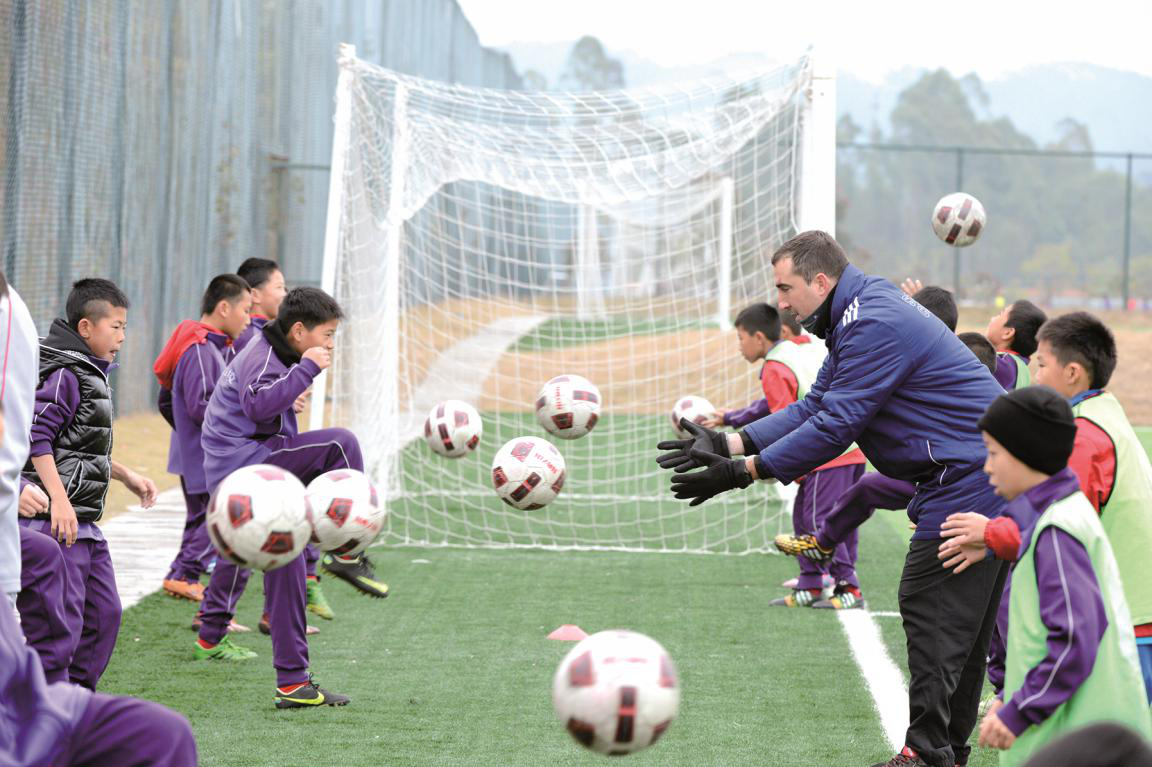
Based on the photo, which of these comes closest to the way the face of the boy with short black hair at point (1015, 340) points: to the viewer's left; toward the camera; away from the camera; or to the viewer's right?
to the viewer's left

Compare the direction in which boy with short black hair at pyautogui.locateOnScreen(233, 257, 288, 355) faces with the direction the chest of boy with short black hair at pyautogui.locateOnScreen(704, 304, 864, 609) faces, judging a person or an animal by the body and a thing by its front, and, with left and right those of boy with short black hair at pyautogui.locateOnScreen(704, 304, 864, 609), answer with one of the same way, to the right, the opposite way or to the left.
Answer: the opposite way

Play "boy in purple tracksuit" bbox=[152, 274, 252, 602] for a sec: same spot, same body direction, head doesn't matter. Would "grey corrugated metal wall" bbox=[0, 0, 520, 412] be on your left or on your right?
on your left

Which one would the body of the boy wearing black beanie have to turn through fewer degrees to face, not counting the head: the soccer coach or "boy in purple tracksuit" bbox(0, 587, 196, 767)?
the boy in purple tracksuit

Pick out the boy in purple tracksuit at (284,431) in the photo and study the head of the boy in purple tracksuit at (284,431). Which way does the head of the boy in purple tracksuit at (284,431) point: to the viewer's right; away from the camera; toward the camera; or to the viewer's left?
to the viewer's right

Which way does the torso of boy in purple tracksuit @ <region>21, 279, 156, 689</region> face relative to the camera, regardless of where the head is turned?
to the viewer's right

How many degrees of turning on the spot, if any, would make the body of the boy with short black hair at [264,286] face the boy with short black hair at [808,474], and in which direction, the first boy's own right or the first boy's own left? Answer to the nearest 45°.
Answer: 0° — they already face them

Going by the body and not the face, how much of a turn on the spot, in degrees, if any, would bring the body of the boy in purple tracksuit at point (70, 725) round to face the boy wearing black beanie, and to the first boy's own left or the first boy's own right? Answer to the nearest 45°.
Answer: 0° — they already face them

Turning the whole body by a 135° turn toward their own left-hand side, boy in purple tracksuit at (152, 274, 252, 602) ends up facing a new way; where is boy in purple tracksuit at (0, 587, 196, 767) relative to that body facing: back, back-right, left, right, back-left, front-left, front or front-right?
back-left

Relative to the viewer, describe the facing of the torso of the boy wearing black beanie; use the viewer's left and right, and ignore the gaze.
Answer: facing to the left of the viewer

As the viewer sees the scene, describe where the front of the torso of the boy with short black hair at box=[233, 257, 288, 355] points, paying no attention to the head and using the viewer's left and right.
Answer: facing to the right of the viewer

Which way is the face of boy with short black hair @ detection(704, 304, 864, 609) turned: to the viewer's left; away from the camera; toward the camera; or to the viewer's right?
to the viewer's left

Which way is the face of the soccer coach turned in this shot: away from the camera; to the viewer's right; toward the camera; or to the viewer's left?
to the viewer's left

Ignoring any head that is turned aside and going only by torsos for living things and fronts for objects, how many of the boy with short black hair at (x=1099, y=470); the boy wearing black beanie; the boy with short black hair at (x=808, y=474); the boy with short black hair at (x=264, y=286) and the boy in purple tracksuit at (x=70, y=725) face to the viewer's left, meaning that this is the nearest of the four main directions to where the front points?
3

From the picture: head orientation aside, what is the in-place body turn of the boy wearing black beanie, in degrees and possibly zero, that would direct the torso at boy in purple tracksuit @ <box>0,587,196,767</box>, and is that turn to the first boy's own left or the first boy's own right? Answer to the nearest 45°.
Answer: approximately 45° to the first boy's own left

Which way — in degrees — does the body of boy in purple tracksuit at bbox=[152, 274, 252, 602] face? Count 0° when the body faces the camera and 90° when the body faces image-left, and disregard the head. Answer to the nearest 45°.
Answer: approximately 270°
